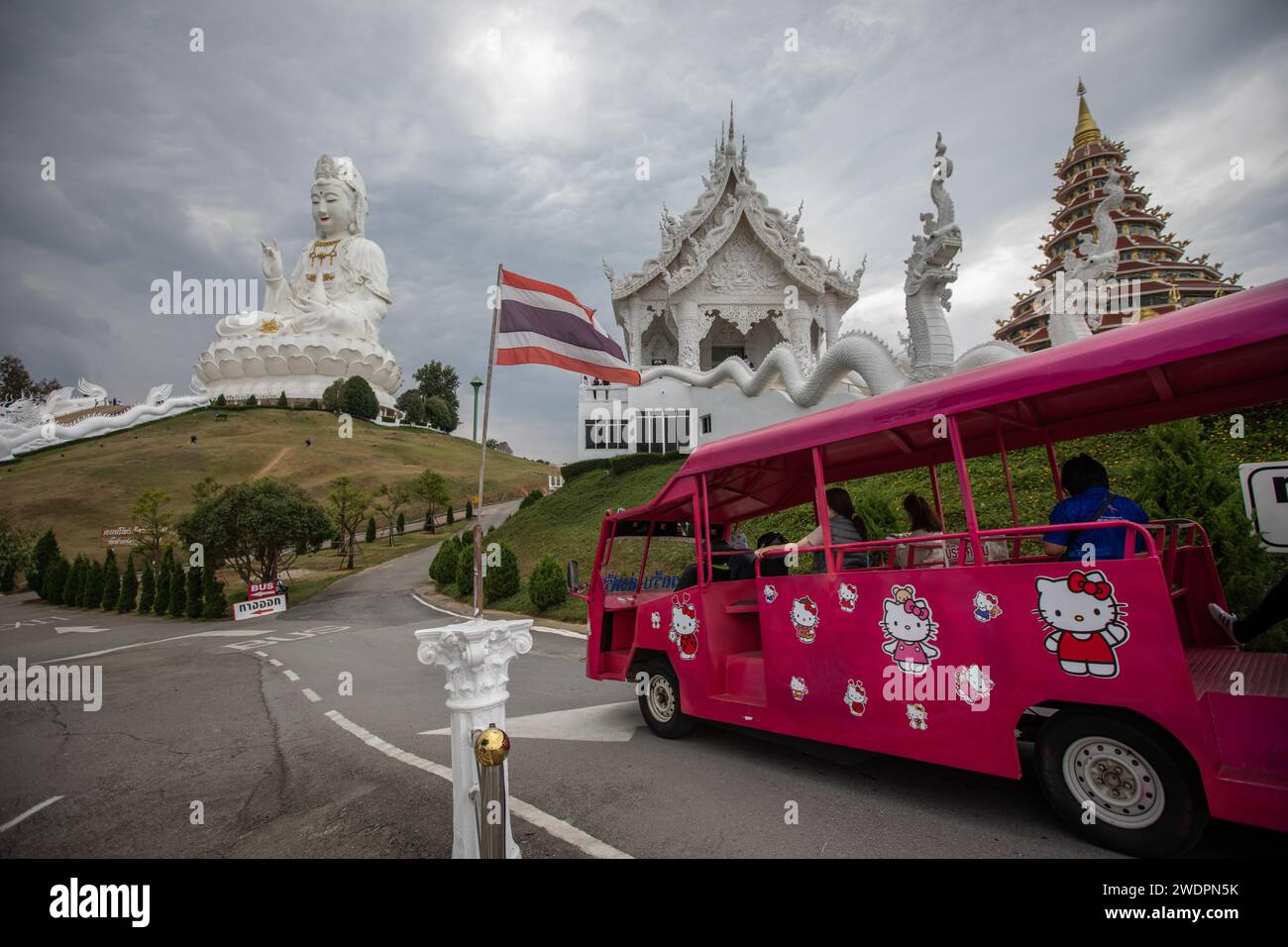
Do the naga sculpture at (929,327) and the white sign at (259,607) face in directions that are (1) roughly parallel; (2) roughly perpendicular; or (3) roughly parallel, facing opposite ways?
roughly parallel

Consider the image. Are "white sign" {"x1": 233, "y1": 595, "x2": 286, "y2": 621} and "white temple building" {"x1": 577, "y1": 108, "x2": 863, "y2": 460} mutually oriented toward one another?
no

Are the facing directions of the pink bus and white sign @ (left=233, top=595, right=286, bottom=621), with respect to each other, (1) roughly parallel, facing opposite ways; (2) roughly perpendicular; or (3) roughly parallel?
roughly parallel, facing opposite ways

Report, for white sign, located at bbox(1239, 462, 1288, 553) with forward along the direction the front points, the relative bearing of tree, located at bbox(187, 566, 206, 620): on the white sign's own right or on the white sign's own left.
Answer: on the white sign's own right

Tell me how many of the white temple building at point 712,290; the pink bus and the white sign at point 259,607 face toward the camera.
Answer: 2

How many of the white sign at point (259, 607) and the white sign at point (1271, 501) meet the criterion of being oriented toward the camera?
2

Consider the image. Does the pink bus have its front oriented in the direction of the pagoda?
no

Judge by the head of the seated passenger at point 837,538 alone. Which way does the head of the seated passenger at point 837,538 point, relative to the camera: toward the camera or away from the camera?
away from the camera

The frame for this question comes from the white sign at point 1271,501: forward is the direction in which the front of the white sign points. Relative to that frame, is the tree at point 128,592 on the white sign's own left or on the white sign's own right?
on the white sign's own right

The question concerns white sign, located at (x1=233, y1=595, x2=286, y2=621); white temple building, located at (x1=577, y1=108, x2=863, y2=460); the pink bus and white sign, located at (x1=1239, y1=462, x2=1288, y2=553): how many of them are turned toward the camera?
3

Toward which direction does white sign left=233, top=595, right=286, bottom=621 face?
toward the camera

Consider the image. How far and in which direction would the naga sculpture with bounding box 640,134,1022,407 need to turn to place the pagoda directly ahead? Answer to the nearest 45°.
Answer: approximately 90° to its left

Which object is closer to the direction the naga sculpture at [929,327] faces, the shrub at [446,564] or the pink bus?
the pink bus

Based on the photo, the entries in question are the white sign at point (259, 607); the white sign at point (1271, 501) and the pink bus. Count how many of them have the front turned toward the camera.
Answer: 2

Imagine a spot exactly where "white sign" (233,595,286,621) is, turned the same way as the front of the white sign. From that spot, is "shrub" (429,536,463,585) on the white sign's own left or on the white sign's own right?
on the white sign's own left

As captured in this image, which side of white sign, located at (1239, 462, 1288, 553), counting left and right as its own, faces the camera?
front

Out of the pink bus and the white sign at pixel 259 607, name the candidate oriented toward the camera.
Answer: the white sign
